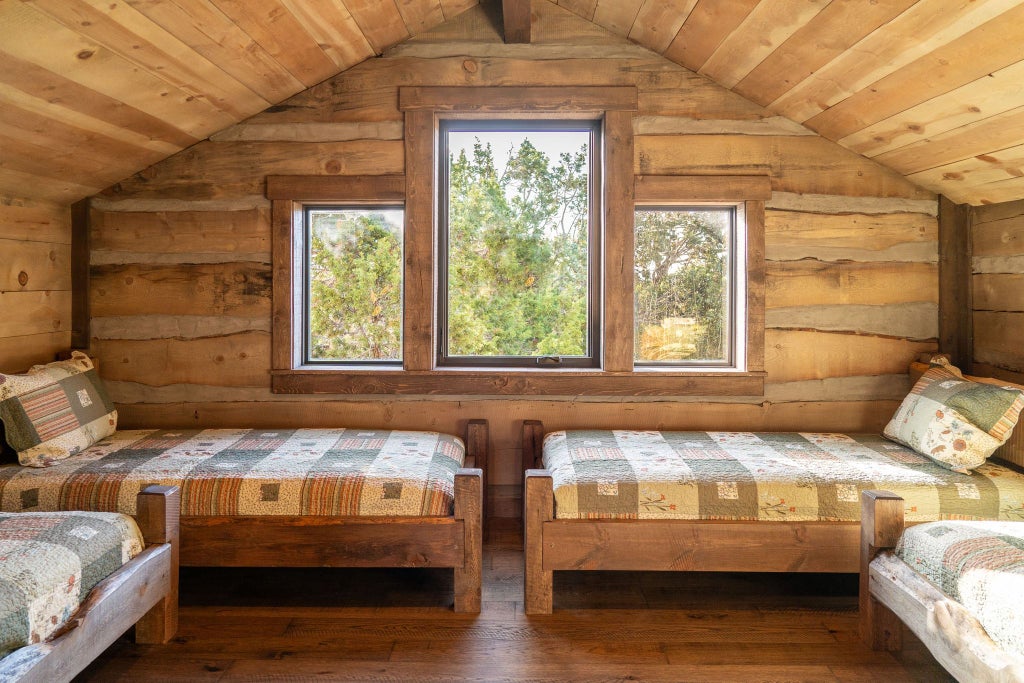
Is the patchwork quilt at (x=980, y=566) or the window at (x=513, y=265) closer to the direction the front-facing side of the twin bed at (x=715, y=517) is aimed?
the window

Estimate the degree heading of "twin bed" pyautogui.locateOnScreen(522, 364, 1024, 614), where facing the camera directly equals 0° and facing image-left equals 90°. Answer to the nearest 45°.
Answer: approximately 90°

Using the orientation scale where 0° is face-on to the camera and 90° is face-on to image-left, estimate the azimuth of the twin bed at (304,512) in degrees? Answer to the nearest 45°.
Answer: approximately 270°

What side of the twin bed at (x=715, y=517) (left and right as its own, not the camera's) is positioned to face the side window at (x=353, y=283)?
front

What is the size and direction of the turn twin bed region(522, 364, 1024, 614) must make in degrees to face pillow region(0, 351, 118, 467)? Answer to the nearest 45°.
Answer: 0° — it already faces it

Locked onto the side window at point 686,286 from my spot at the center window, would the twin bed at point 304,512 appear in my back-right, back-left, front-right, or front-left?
back-right

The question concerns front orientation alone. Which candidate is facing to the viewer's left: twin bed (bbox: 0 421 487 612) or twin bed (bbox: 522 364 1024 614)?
twin bed (bbox: 522 364 1024 614)

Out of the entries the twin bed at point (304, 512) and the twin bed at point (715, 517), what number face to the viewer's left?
1
